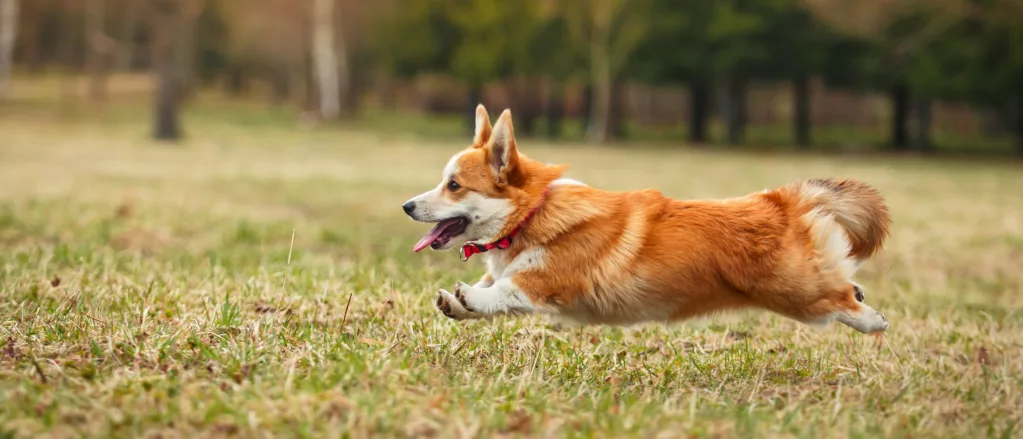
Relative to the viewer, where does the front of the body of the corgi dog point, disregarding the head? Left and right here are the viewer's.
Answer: facing to the left of the viewer

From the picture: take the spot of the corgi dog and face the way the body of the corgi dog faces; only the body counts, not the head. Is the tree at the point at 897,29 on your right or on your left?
on your right

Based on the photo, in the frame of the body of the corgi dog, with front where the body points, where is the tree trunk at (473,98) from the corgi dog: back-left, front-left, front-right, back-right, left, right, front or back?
right

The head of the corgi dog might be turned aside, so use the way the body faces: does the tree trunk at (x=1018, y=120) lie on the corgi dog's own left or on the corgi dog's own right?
on the corgi dog's own right

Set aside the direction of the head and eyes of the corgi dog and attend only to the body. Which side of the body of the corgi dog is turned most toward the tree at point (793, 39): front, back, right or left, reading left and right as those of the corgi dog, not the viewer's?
right

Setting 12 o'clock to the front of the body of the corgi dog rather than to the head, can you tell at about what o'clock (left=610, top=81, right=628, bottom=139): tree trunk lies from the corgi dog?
The tree trunk is roughly at 3 o'clock from the corgi dog.

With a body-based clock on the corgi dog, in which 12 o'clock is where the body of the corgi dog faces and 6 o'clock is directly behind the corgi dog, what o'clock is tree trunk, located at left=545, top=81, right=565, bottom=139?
The tree trunk is roughly at 3 o'clock from the corgi dog.

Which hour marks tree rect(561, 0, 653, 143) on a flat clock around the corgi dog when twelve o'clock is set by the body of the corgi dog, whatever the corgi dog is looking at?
The tree is roughly at 3 o'clock from the corgi dog.

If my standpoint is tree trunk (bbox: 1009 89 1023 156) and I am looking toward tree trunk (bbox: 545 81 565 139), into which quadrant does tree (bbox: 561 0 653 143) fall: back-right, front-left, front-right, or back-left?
front-left

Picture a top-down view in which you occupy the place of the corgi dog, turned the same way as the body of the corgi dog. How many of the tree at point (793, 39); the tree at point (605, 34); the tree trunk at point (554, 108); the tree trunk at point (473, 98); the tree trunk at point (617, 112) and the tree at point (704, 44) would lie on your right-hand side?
6
